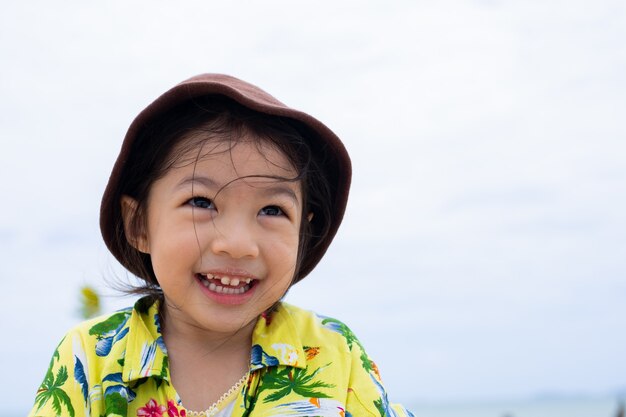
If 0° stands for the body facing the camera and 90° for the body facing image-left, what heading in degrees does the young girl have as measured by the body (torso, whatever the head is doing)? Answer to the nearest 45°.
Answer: approximately 0°
